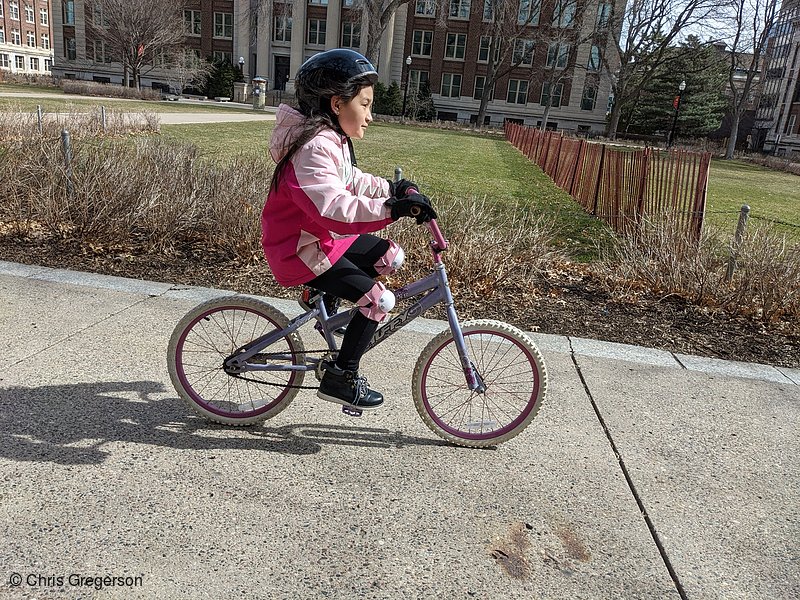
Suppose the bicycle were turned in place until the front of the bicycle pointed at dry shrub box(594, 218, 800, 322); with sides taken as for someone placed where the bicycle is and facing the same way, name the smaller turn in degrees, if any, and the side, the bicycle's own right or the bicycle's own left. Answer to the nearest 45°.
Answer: approximately 45° to the bicycle's own left

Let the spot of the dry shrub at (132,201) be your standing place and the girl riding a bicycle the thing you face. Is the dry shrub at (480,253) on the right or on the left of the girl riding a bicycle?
left

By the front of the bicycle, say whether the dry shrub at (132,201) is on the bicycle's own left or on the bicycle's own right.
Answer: on the bicycle's own left

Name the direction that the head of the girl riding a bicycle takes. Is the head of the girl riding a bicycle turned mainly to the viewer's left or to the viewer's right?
to the viewer's right

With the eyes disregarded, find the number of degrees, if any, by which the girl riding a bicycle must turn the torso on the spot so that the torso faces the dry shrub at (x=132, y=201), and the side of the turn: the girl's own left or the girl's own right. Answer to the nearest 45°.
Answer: approximately 135° to the girl's own left

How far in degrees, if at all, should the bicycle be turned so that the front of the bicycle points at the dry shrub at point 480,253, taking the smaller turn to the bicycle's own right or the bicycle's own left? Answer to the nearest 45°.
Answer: approximately 90° to the bicycle's own left

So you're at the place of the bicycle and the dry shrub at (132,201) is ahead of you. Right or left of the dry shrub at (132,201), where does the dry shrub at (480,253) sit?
right

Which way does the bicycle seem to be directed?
to the viewer's right

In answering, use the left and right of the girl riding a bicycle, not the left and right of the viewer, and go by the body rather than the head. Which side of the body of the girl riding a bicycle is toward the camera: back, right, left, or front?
right
